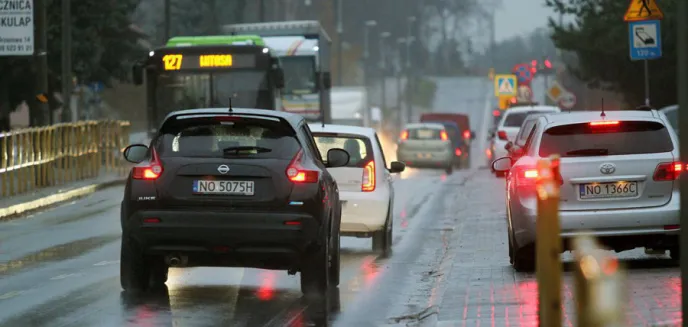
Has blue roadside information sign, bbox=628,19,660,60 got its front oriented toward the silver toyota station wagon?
yes

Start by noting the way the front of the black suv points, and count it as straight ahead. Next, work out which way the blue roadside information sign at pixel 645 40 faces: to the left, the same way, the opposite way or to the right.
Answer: the opposite way

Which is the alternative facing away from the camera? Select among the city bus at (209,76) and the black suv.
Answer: the black suv

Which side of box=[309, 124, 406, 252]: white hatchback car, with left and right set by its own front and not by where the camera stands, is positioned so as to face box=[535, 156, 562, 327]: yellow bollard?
back

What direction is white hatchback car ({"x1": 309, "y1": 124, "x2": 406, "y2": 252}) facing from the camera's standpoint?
away from the camera

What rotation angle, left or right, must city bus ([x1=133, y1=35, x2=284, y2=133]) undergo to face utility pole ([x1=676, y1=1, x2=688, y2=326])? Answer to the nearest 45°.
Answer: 0° — it already faces it

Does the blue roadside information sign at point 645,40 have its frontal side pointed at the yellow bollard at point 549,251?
yes

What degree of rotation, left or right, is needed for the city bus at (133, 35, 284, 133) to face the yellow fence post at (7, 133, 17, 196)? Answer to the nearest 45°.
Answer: approximately 45° to its right

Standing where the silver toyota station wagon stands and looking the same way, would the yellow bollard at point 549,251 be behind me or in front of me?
behind

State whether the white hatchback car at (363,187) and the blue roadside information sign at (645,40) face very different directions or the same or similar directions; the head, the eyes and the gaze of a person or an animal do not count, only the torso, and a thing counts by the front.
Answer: very different directions

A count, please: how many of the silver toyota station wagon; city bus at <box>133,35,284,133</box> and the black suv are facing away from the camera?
2

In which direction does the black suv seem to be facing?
away from the camera

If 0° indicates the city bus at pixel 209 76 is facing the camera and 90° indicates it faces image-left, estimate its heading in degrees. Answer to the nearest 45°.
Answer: approximately 0°

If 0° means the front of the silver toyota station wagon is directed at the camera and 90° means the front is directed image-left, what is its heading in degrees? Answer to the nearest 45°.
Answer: approximately 180°

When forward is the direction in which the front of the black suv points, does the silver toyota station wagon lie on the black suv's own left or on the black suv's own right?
on the black suv's own right

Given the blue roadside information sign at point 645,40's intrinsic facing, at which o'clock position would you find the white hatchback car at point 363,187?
The white hatchback car is roughly at 1 o'clock from the blue roadside information sign.

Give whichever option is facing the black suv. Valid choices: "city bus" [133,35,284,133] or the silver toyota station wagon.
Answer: the city bus
